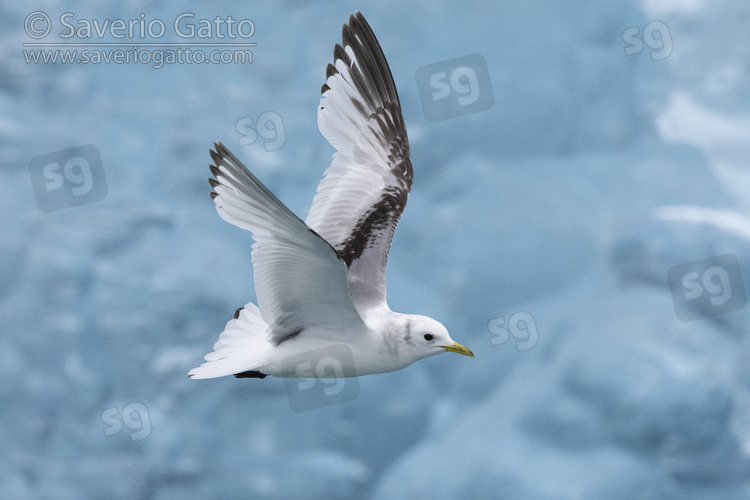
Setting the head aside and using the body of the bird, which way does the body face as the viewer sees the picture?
to the viewer's right
